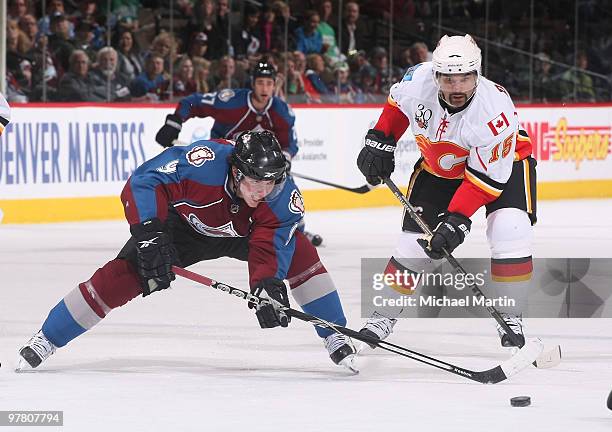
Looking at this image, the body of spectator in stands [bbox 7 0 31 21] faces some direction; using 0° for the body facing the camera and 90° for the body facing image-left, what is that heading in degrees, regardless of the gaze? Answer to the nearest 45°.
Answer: approximately 0°

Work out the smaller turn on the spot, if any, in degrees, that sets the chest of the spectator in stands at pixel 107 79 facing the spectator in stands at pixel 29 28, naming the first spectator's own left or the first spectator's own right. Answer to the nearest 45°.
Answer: approximately 90° to the first spectator's own right

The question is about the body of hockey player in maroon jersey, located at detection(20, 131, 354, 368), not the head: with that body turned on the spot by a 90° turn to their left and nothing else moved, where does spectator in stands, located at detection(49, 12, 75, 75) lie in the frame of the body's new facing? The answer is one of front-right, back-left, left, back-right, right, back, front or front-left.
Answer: front-left

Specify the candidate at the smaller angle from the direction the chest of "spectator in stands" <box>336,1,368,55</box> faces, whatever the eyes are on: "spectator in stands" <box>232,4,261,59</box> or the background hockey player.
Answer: the background hockey player

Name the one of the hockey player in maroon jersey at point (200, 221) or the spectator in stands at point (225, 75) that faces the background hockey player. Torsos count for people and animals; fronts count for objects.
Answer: the spectator in stands

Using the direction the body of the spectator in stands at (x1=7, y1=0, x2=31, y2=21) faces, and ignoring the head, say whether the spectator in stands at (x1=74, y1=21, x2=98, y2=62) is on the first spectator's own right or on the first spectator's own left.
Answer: on the first spectator's own left
